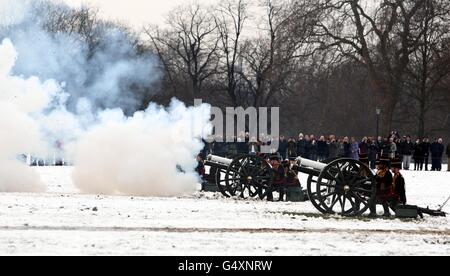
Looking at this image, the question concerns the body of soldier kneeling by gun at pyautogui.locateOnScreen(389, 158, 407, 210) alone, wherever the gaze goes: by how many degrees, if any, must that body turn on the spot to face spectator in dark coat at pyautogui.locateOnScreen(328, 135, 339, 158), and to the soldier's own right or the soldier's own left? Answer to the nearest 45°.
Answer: approximately 90° to the soldier's own right

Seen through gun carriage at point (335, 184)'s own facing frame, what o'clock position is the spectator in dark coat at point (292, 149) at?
The spectator in dark coat is roughly at 3 o'clock from the gun carriage.

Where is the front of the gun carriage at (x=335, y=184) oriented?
to the viewer's left

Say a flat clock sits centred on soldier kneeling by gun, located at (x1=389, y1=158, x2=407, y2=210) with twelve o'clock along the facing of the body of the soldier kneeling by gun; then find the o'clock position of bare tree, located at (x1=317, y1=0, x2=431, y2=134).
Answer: The bare tree is roughly at 3 o'clock from the soldier kneeling by gun.

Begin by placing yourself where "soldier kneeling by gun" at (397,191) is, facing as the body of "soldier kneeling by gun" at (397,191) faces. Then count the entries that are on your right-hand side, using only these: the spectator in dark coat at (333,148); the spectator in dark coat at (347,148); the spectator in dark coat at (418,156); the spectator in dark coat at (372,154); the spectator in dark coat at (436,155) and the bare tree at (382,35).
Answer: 6

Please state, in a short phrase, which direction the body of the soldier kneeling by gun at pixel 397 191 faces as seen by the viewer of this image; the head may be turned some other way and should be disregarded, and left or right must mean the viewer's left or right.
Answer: facing to the left of the viewer

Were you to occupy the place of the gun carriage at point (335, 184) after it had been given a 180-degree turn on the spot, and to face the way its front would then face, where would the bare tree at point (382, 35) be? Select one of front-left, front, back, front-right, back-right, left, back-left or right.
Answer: left

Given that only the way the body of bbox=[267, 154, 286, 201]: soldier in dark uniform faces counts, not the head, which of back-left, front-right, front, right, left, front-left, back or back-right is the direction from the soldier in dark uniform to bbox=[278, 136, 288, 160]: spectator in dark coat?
right

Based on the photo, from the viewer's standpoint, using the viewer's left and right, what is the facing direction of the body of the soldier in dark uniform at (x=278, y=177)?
facing to the left of the viewer

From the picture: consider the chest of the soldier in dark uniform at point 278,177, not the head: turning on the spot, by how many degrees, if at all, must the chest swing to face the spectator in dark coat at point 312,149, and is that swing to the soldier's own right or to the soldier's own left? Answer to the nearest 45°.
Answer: approximately 90° to the soldier's own right

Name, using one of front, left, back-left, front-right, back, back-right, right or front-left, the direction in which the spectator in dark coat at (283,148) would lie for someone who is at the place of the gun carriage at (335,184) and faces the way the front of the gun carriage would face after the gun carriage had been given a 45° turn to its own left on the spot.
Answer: back-right
